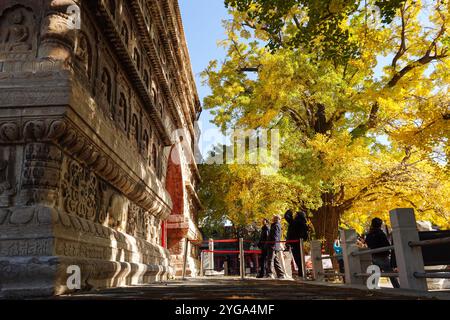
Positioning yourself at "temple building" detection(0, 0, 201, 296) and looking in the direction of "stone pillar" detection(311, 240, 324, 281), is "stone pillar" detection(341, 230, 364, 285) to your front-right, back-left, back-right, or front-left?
front-right

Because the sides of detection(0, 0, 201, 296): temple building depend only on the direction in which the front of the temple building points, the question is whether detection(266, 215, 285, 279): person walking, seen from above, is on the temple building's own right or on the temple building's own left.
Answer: on the temple building's own left

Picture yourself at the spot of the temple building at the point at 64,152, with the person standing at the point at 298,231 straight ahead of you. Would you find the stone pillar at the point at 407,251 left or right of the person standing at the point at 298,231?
right

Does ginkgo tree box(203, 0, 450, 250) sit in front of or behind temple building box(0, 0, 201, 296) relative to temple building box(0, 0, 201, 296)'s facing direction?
in front

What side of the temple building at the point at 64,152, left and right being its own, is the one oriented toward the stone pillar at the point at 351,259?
front

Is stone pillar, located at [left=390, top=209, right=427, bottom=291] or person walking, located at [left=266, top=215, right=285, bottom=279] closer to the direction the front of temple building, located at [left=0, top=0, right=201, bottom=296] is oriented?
the stone pillar

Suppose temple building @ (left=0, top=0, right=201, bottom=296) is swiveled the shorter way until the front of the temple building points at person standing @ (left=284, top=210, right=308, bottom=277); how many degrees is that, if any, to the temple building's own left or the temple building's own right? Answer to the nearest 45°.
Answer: approximately 45° to the temple building's own left

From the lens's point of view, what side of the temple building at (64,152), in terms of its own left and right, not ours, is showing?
right

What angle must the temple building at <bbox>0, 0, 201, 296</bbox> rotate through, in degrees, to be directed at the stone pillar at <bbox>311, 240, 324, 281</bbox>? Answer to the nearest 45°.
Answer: approximately 45° to its left

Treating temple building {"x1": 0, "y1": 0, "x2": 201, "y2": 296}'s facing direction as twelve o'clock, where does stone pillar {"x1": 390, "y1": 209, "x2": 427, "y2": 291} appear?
The stone pillar is roughly at 12 o'clock from the temple building.
